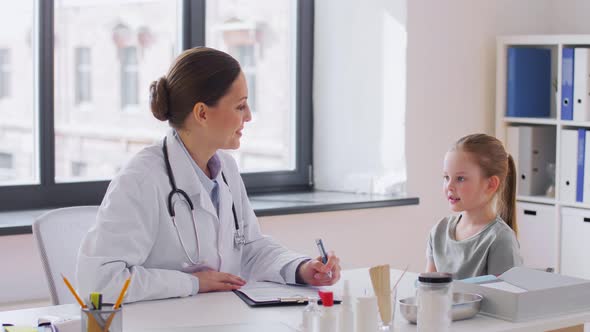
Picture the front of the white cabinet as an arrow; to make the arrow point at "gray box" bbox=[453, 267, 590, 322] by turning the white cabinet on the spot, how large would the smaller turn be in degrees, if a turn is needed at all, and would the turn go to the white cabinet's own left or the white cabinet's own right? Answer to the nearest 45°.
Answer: approximately 45° to the white cabinet's own left

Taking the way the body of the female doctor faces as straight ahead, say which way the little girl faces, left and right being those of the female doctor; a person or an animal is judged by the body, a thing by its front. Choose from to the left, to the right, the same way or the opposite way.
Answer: to the right

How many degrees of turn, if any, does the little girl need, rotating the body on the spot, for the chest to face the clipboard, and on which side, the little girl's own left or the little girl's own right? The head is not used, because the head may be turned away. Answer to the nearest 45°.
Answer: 0° — they already face it

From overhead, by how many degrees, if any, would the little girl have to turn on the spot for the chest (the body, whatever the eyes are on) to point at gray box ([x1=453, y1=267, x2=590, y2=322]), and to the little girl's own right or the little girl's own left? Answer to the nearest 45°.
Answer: approximately 45° to the little girl's own left

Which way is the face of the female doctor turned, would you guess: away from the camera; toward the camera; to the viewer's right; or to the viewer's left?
to the viewer's right

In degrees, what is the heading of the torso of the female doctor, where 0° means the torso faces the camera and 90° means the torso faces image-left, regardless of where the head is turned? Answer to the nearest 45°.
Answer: approximately 315°

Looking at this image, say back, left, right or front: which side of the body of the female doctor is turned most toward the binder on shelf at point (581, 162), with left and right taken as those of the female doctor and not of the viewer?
left

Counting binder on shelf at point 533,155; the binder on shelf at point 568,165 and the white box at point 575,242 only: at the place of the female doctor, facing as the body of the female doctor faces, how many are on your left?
3

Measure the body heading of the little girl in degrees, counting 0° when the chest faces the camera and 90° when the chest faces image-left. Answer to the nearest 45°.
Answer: approximately 45°

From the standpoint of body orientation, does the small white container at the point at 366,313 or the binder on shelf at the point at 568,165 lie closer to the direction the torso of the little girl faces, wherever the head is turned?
the small white container
